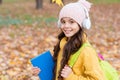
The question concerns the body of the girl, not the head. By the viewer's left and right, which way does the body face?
facing the viewer and to the left of the viewer
